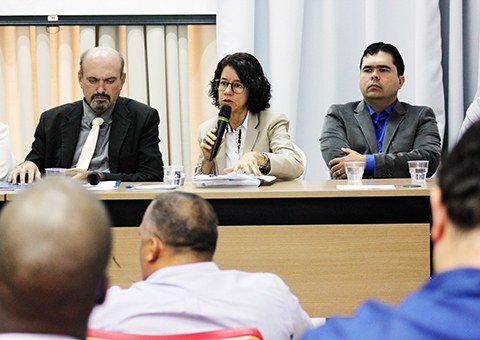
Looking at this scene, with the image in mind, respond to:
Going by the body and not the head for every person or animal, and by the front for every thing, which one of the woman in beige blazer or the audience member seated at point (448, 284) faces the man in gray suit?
the audience member seated

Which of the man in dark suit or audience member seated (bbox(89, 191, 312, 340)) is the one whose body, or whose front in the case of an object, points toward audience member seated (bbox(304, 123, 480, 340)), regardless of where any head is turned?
the man in dark suit

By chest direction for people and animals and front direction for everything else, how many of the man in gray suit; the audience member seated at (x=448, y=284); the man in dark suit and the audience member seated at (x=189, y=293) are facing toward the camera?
2

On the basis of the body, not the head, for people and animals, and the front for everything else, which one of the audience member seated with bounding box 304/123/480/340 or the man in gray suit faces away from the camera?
the audience member seated

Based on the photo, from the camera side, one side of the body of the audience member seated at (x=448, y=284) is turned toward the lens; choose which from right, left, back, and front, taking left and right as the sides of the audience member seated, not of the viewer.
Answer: back

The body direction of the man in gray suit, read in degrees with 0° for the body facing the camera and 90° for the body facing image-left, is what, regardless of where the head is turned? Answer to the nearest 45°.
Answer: approximately 0°

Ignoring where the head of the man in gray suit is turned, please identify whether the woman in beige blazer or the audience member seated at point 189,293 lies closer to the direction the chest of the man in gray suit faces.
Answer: the audience member seated

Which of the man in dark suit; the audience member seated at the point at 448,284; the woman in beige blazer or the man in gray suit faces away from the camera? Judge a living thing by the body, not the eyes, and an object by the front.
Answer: the audience member seated

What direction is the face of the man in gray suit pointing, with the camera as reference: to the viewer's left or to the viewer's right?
to the viewer's left

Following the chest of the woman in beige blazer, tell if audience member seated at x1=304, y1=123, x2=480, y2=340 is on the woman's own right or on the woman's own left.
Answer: on the woman's own left

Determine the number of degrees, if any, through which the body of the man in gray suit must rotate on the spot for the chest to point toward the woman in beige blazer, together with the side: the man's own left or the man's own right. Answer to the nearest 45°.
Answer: approximately 45° to the man's own right
